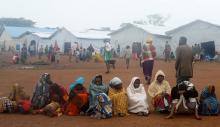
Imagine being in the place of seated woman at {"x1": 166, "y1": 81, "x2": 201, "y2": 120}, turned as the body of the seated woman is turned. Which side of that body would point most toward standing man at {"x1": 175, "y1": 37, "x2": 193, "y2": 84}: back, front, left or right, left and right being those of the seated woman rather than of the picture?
back

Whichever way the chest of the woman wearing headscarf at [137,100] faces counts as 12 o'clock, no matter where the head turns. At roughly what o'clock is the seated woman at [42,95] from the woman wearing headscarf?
The seated woman is roughly at 3 o'clock from the woman wearing headscarf.

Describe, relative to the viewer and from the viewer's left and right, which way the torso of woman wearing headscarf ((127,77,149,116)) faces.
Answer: facing the viewer

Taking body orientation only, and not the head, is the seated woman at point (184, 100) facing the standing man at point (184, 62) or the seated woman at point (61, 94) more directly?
the seated woman

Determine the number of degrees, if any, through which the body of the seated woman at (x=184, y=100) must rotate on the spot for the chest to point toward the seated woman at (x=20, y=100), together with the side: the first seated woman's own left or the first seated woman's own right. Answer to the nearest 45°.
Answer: approximately 90° to the first seated woman's own right

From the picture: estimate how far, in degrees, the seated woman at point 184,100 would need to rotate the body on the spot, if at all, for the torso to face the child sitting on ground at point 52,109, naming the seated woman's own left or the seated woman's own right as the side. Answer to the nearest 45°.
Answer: approximately 90° to the seated woman's own right
